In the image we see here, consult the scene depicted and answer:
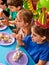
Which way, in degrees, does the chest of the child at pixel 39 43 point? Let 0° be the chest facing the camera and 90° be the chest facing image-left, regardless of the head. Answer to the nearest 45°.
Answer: approximately 45°
